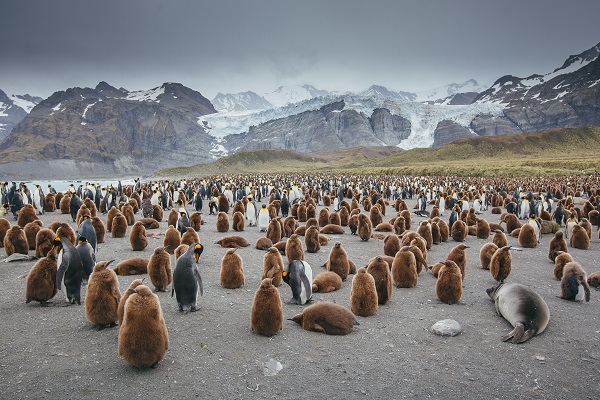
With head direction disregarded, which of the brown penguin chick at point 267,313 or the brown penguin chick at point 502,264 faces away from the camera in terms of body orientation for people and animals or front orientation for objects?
the brown penguin chick at point 267,313

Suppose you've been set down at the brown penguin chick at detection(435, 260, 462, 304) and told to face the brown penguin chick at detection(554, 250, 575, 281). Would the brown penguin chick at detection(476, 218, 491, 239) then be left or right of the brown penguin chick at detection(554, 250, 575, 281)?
left

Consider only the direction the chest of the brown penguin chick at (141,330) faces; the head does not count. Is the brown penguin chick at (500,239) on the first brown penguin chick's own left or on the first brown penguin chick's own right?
on the first brown penguin chick's own right

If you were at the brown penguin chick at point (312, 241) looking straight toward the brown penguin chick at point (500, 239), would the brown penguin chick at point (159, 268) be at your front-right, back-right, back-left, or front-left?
back-right

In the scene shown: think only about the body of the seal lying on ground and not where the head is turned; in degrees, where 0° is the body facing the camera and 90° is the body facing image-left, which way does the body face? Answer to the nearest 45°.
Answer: approximately 135°

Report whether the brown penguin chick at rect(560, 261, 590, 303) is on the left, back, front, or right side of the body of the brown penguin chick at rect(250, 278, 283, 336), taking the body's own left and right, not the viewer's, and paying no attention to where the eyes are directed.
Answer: right

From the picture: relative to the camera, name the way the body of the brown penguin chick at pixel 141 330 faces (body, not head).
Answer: away from the camera

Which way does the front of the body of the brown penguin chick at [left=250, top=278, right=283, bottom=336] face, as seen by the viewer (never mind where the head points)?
away from the camera

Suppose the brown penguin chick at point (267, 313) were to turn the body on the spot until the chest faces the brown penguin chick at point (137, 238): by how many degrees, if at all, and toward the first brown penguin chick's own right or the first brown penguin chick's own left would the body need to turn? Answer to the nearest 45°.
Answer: approximately 45° to the first brown penguin chick's own left

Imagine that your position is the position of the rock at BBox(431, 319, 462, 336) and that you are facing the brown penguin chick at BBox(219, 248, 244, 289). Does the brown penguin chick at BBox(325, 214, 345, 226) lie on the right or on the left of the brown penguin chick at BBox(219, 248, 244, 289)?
right

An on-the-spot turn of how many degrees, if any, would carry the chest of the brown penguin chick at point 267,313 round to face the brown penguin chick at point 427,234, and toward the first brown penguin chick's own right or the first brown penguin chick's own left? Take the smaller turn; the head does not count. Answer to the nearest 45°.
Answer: approximately 45° to the first brown penguin chick's own right

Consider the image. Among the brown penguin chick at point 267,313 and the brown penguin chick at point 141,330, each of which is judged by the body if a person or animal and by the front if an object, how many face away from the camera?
2
